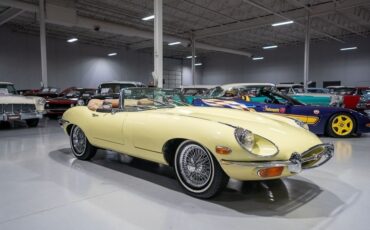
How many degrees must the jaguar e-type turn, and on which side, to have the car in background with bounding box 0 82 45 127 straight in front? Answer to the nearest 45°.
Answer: approximately 180°

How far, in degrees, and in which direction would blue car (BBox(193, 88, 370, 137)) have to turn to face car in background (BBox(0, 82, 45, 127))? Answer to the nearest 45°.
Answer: approximately 180°

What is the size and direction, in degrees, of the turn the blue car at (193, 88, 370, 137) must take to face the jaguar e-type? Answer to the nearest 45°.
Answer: approximately 90° to its right

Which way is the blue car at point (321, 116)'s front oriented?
to the viewer's right

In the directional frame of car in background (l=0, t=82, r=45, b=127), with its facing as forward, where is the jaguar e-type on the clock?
The jaguar e-type is roughly at 1 o'clock from the car in background.

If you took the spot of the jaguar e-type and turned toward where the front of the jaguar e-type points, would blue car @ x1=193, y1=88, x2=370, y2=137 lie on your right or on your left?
on your left

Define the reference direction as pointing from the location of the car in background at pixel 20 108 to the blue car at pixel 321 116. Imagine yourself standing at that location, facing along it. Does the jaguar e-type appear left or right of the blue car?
right
